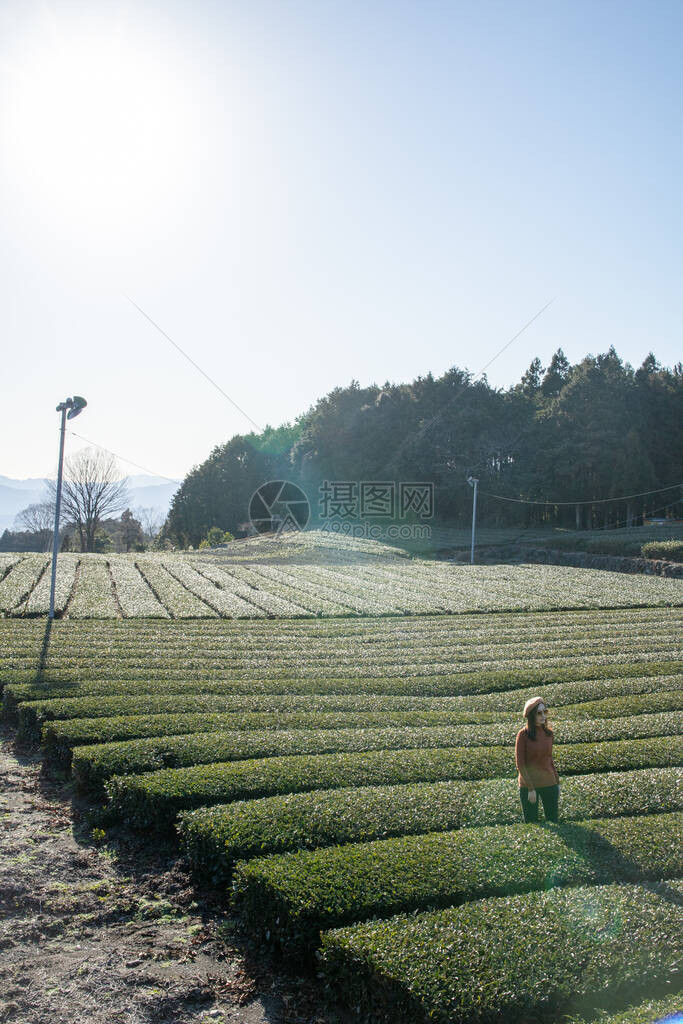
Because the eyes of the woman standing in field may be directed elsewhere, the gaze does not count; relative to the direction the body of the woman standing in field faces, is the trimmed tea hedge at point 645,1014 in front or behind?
in front

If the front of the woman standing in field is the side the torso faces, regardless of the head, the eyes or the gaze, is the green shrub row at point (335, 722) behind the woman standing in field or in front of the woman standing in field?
behind

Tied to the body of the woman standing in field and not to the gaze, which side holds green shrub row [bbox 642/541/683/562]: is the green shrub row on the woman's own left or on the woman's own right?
on the woman's own left

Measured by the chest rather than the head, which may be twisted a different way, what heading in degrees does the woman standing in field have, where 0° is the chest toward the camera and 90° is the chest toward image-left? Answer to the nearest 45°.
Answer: approximately 315°

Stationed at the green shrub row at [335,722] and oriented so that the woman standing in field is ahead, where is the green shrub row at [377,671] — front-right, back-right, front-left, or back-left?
back-left

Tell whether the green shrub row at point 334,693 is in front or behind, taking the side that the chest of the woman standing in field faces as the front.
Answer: behind

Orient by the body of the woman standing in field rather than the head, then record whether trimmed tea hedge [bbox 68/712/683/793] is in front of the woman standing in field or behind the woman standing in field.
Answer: behind

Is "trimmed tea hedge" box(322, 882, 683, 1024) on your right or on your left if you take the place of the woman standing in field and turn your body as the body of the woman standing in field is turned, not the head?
on your right
